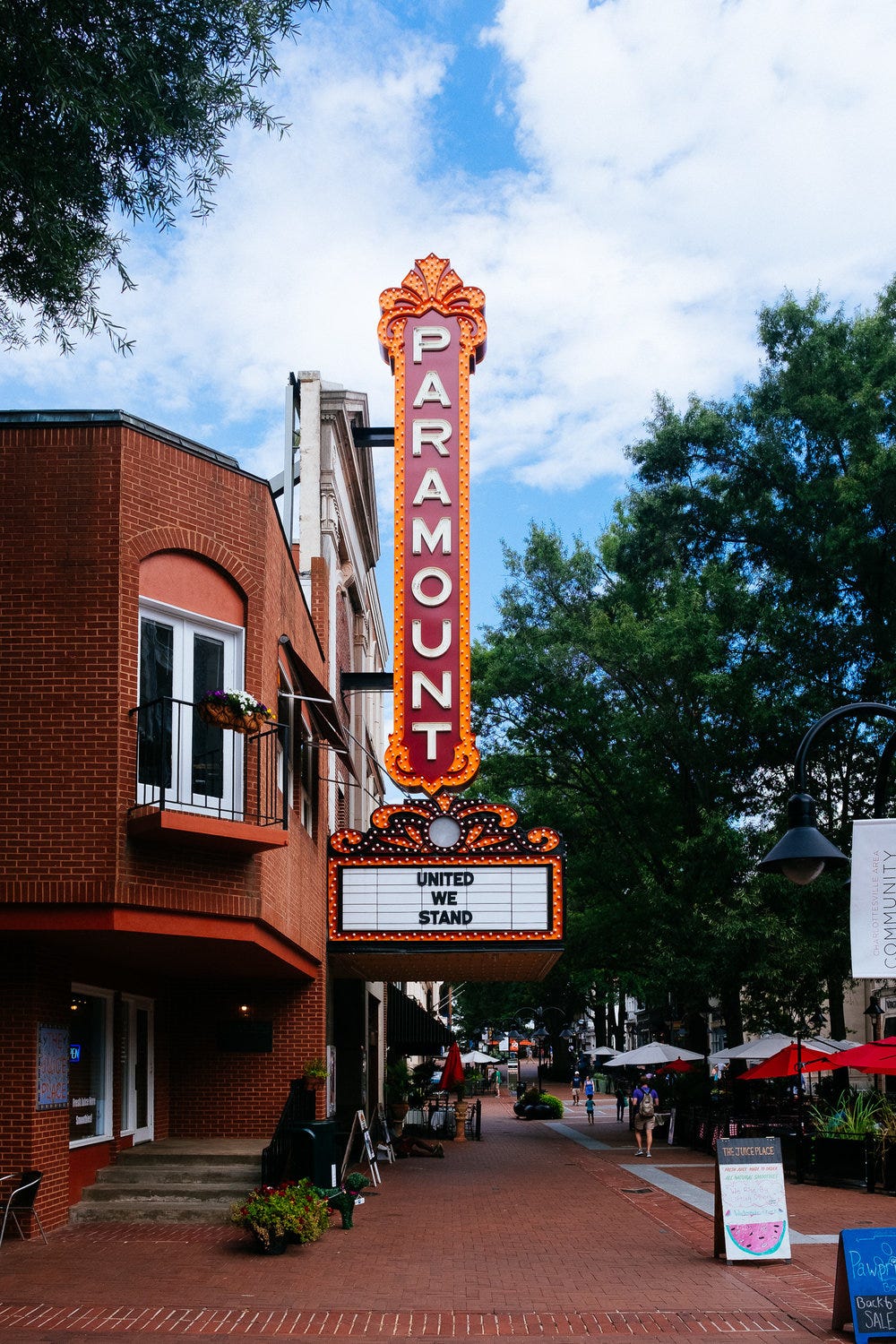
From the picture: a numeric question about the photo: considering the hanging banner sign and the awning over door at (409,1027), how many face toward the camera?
1

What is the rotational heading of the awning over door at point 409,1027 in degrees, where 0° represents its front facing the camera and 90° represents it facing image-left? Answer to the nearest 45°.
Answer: approximately 270°

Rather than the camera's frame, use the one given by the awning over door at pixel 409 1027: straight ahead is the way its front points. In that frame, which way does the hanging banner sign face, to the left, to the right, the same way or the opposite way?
to the right

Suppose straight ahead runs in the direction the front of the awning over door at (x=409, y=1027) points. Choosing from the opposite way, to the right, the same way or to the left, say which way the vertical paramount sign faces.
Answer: to the right

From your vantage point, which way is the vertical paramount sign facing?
toward the camera

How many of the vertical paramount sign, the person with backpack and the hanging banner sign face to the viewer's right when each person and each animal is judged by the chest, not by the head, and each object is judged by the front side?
0

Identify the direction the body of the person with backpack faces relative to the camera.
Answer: away from the camera

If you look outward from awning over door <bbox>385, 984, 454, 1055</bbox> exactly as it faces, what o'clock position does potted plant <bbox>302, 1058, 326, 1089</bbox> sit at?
The potted plant is roughly at 3 o'clock from the awning over door.

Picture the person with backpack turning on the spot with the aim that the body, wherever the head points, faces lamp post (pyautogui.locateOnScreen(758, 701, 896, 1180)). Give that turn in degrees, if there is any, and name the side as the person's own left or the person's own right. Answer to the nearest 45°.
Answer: approximately 180°

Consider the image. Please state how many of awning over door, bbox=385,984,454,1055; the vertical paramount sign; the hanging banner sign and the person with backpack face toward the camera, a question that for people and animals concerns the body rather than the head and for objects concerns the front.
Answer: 2

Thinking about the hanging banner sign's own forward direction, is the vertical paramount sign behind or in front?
behind

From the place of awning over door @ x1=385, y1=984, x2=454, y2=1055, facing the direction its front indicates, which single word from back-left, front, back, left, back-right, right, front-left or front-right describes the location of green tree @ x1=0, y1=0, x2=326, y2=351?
right

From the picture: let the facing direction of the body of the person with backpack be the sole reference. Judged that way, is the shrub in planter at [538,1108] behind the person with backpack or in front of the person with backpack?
in front

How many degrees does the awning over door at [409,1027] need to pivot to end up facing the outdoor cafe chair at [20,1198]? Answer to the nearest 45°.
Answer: approximately 90° to its right
